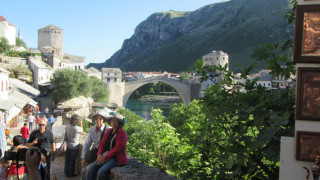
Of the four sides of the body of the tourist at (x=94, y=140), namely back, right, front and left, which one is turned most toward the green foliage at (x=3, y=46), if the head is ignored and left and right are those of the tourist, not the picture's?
back

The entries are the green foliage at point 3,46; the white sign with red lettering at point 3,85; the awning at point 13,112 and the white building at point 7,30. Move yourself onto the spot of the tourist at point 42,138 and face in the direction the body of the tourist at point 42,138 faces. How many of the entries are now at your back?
4

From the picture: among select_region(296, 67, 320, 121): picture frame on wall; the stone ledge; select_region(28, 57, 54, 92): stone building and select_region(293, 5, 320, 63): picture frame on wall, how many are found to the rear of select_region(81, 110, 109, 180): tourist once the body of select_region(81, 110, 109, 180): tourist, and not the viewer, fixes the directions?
1

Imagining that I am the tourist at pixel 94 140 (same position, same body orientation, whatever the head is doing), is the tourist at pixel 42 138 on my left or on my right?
on my right

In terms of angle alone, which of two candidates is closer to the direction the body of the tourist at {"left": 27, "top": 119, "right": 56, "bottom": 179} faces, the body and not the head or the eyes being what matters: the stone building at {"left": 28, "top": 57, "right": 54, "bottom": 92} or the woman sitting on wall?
the woman sitting on wall

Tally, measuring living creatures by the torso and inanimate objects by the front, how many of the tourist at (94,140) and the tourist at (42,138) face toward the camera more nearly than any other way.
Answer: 2

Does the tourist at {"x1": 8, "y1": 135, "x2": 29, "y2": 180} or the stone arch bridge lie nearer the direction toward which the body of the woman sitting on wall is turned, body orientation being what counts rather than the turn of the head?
the tourist

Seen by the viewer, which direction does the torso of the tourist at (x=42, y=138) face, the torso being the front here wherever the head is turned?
toward the camera

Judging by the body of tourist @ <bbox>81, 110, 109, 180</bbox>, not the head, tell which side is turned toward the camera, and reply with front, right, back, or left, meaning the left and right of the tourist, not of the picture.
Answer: front

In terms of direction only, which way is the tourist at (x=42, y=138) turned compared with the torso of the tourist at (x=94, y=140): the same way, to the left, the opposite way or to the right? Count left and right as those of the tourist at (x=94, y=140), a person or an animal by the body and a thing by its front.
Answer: the same way

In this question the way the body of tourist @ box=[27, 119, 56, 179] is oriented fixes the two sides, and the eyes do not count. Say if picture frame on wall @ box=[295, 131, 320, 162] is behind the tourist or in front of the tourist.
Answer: in front

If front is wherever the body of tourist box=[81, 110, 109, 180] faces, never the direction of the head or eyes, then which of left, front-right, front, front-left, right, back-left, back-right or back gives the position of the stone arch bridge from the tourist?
back

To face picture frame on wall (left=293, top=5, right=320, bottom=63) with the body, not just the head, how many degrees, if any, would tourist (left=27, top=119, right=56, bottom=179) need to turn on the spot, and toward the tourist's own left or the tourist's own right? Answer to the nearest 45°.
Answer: approximately 45° to the tourist's own left

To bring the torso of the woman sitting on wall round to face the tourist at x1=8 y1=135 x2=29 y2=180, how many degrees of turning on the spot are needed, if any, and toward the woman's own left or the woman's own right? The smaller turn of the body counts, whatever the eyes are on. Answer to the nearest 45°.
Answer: approximately 45° to the woman's own right

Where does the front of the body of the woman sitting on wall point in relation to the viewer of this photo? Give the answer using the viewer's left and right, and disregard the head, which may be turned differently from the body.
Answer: facing the viewer and to the left of the viewer

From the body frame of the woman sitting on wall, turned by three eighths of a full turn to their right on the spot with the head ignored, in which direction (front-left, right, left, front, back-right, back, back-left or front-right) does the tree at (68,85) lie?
front
